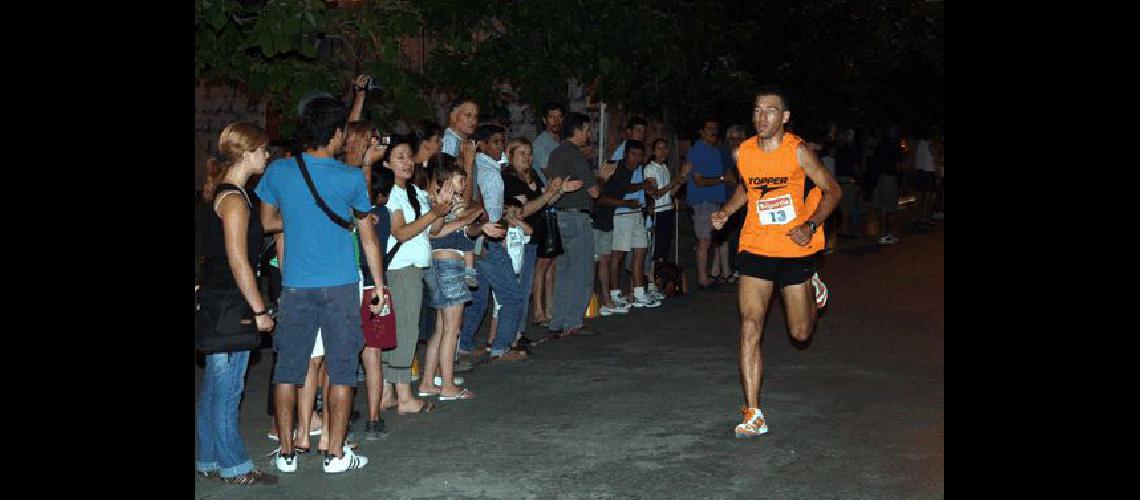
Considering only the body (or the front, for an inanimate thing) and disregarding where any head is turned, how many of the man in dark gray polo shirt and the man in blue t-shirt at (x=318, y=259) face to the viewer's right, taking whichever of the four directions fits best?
1

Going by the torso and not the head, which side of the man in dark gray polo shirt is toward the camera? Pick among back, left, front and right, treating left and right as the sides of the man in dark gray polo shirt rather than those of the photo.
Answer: right

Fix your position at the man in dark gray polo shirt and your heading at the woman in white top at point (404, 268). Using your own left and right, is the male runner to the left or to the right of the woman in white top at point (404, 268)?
left

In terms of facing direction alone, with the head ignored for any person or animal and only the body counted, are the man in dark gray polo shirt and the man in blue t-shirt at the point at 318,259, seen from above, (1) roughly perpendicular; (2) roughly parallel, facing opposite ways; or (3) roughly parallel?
roughly perpendicular

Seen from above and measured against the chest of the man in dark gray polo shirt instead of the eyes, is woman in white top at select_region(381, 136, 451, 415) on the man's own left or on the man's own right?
on the man's own right

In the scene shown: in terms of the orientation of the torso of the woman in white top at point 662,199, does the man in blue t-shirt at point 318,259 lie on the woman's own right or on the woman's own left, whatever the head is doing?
on the woman's own right

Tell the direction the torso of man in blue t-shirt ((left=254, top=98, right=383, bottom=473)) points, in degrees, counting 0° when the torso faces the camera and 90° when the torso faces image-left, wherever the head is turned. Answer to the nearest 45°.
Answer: approximately 180°
